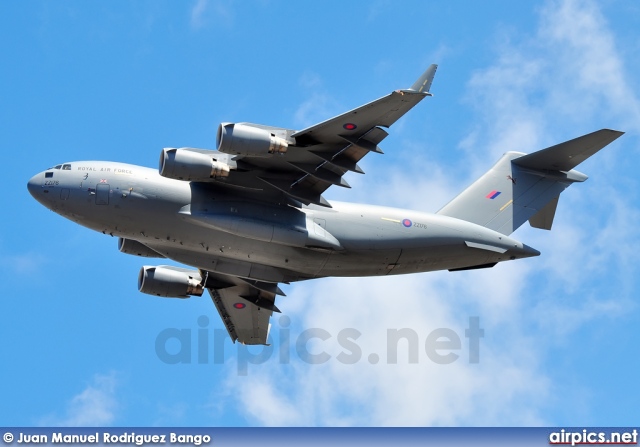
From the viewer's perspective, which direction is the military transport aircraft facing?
to the viewer's left
